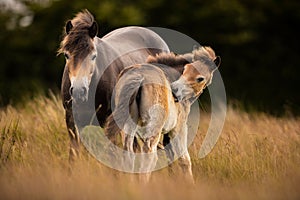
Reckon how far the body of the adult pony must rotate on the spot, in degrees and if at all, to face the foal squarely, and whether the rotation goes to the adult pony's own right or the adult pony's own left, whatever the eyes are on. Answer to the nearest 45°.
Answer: approximately 90° to the adult pony's own left

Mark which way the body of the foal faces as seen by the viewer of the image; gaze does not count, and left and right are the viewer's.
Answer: facing away from the viewer and to the right of the viewer

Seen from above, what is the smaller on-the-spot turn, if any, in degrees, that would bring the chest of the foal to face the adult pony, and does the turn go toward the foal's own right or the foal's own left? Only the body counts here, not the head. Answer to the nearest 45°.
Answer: approximately 90° to the foal's own left

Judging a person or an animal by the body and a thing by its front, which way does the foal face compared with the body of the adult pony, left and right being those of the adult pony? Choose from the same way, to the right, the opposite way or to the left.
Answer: the opposite way
